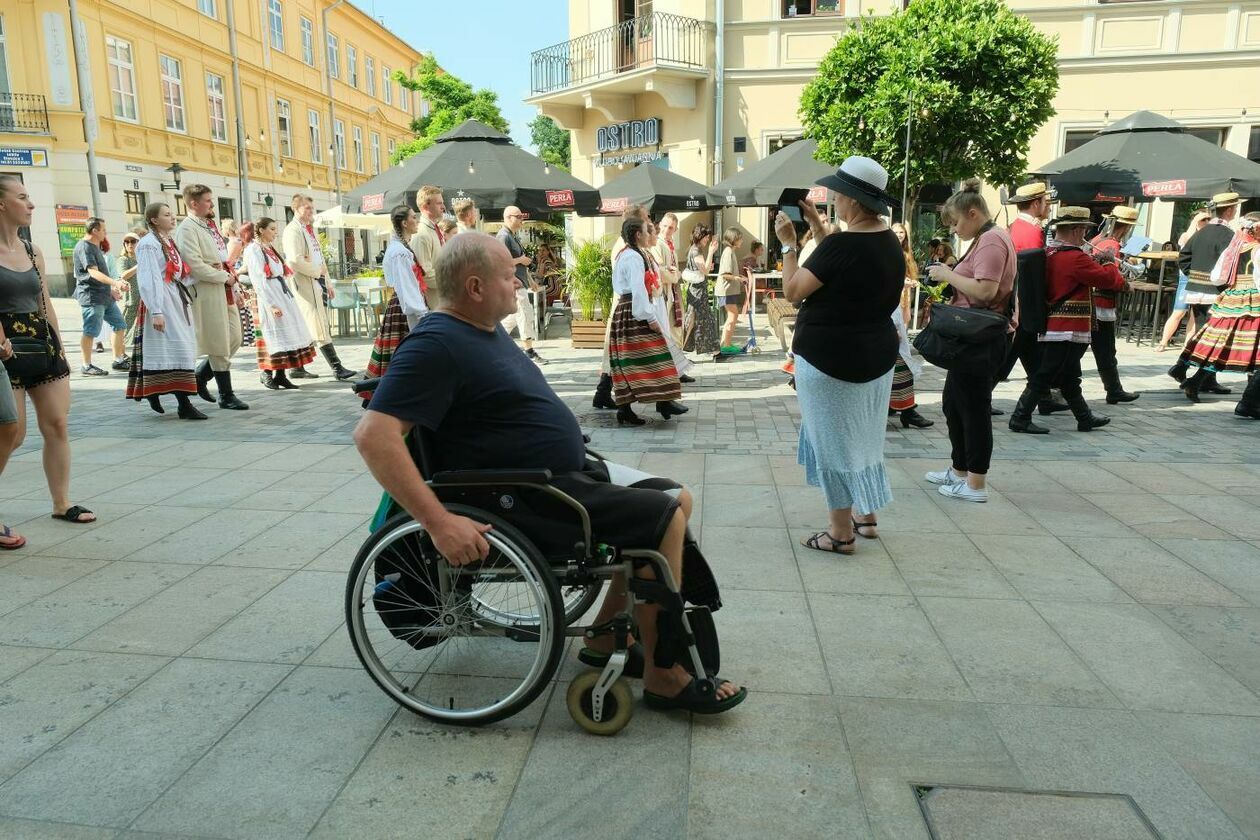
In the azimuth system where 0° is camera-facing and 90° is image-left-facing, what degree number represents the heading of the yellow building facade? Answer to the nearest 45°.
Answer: approximately 315°

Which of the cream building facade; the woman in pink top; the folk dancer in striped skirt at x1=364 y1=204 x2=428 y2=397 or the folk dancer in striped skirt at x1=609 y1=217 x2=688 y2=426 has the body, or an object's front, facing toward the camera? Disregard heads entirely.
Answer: the cream building facade

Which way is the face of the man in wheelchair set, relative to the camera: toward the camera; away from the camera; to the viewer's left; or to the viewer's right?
to the viewer's right

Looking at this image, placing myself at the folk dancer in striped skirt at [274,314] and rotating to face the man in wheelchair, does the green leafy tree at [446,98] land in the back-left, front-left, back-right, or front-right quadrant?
back-left

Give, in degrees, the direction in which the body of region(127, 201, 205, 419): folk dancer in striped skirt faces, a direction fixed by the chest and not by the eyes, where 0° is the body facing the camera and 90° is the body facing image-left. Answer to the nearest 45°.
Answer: approximately 315°
